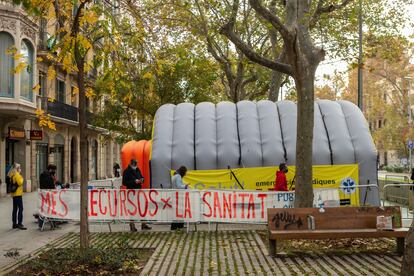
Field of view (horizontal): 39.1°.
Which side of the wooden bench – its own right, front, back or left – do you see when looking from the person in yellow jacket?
right

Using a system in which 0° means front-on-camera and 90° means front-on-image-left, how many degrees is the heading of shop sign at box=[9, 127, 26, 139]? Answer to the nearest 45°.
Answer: approximately 0°

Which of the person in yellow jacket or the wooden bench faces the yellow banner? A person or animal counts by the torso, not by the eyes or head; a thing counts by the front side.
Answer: the person in yellow jacket

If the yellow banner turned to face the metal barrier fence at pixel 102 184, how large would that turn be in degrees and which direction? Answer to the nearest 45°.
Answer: approximately 135° to its right

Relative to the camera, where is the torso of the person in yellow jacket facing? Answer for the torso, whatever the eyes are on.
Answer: to the viewer's right

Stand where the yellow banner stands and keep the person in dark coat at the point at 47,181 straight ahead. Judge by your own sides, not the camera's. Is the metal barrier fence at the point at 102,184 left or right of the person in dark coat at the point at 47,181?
right

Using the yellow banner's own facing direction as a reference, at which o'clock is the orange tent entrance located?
The orange tent entrance is roughly at 4 o'clock from the yellow banner.

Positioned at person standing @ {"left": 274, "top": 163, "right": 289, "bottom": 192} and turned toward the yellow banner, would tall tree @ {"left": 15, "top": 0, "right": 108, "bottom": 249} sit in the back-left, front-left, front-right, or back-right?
back-left
